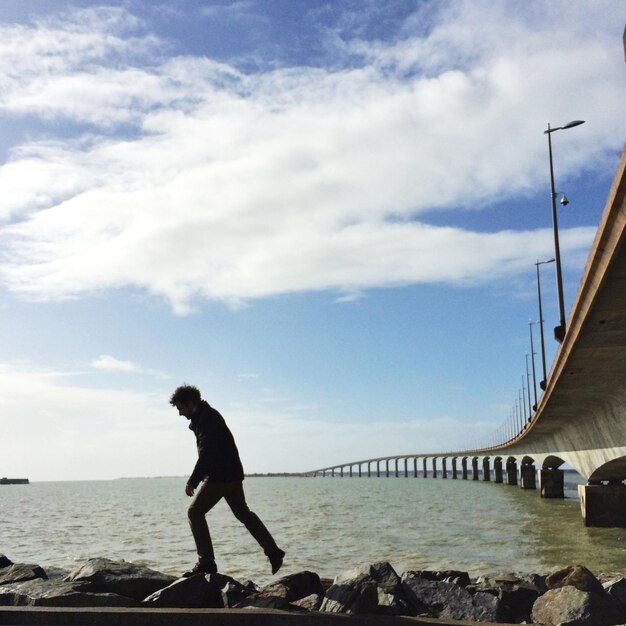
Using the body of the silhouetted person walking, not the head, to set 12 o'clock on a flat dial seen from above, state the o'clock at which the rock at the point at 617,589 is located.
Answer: The rock is roughly at 6 o'clock from the silhouetted person walking.

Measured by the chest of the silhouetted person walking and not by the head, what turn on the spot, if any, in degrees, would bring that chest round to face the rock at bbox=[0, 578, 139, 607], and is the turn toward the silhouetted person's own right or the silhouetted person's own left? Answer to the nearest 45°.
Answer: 0° — they already face it

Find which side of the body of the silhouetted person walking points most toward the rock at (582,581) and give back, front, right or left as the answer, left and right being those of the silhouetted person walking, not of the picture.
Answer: back

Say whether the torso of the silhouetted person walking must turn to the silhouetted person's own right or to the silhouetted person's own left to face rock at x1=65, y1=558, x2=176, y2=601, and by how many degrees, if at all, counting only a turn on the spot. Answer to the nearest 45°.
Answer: approximately 45° to the silhouetted person's own right

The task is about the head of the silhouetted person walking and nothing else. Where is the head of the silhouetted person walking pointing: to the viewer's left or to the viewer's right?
to the viewer's left

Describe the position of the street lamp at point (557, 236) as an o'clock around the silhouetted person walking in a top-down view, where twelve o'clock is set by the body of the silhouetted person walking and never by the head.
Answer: The street lamp is roughly at 4 o'clock from the silhouetted person walking.

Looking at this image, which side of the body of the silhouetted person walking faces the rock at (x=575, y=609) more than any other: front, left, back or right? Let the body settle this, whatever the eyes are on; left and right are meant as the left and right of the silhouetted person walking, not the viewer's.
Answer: back

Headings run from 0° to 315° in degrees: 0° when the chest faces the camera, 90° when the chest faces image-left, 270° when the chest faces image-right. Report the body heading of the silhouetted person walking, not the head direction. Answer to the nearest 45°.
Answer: approximately 90°

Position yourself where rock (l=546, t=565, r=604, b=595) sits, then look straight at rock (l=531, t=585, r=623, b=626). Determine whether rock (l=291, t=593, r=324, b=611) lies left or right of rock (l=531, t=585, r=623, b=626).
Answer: right

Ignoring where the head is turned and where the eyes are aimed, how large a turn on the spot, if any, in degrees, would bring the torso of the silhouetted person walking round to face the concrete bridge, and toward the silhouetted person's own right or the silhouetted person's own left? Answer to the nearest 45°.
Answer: approximately 135° to the silhouetted person's own right
